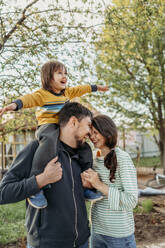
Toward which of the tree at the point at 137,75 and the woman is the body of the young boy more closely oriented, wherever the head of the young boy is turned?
the woman

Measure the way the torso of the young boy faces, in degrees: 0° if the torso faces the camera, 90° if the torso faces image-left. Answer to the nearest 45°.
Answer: approximately 315°

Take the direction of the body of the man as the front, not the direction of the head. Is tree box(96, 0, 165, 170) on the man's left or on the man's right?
on the man's left
